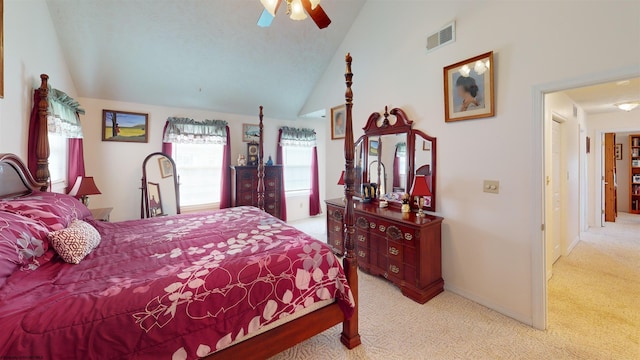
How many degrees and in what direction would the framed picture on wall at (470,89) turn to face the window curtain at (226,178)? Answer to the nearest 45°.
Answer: approximately 45° to its right

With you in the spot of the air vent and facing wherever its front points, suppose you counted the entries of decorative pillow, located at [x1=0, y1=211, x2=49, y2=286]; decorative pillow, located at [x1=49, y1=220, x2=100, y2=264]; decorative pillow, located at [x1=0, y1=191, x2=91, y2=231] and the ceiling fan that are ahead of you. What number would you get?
4

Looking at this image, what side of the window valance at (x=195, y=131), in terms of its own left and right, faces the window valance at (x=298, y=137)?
left

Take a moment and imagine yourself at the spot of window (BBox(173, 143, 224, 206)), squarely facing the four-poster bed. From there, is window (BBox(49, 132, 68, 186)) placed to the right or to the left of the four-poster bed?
right

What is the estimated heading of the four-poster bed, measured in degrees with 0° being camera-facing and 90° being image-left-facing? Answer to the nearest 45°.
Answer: approximately 270°

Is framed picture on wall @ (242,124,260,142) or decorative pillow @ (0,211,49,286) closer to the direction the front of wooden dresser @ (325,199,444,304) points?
the decorative pillow

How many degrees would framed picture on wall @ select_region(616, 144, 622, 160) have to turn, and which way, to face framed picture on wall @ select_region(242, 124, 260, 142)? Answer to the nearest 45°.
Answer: approximately 45° to its right
